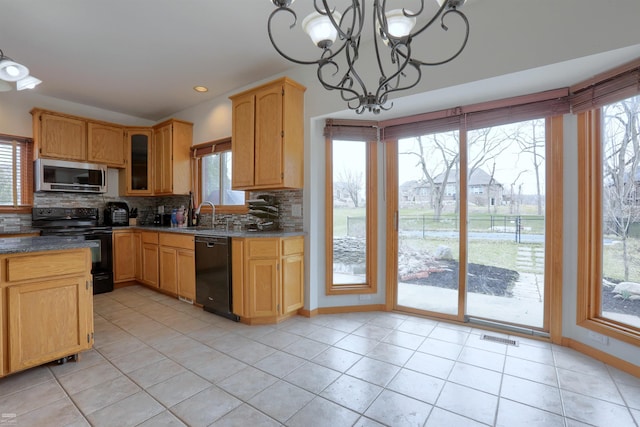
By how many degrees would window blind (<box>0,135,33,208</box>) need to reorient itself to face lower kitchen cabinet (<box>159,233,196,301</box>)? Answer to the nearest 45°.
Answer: approximately 45° to its left

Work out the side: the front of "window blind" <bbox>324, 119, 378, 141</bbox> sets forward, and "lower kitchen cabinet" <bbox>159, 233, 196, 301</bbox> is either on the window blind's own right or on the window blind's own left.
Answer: on the window blind's own right

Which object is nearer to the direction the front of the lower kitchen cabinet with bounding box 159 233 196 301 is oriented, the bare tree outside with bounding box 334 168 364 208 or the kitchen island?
the kitchen island

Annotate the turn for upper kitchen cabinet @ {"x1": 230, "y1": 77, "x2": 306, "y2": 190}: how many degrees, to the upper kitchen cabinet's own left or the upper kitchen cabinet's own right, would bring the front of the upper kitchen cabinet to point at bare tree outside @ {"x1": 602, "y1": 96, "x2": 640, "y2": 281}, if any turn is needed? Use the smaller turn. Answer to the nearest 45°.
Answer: approximately 90° to the upper kitchen cabinet's own left

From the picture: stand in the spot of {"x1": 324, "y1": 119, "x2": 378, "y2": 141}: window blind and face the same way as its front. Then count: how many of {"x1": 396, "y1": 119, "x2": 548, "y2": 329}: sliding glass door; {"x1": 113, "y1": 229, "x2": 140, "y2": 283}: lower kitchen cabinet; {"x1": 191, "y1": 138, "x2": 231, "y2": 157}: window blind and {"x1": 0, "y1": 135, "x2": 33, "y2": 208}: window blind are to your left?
1

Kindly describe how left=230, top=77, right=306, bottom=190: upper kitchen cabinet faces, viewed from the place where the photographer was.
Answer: facing the viewer and to the left of the viewer
